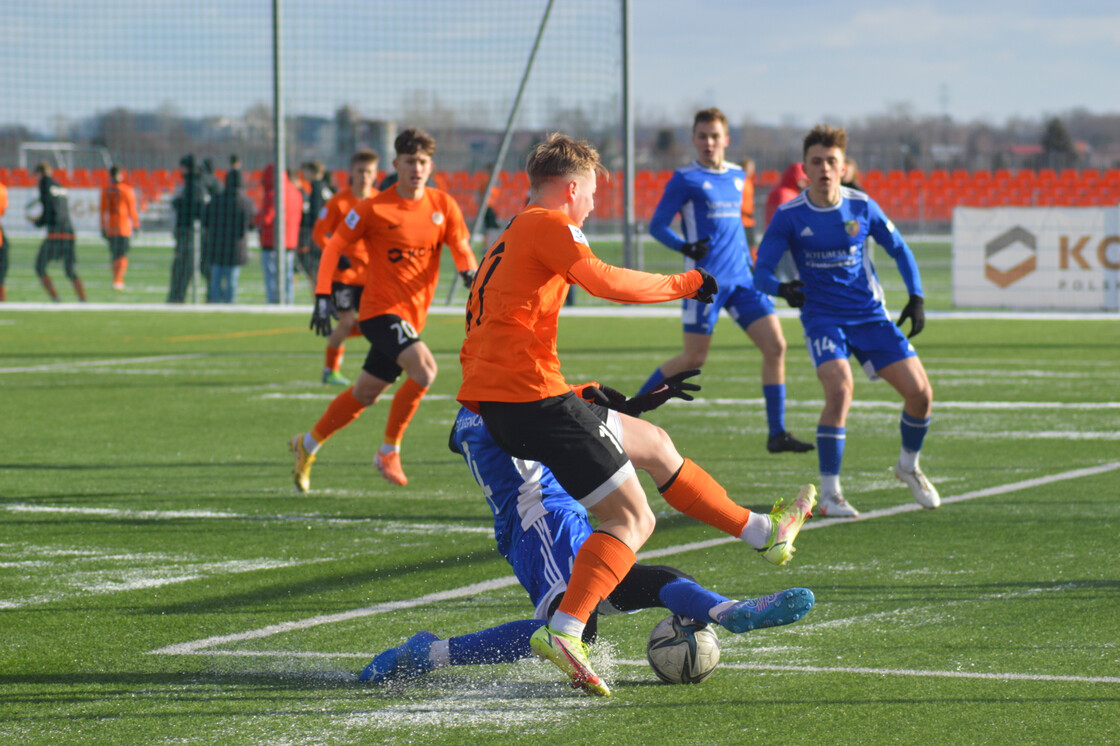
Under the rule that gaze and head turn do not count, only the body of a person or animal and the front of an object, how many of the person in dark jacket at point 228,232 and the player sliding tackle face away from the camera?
1

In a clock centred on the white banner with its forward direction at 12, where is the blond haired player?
The blond haired player is roughly at 12 o'clock from the white banner.

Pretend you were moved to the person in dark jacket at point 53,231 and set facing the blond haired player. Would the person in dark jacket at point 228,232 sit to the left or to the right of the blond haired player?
left

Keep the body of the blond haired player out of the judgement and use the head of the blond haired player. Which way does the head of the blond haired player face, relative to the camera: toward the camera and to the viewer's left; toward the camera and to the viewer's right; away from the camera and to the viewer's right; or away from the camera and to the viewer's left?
away from the camera and to the viewer's right
